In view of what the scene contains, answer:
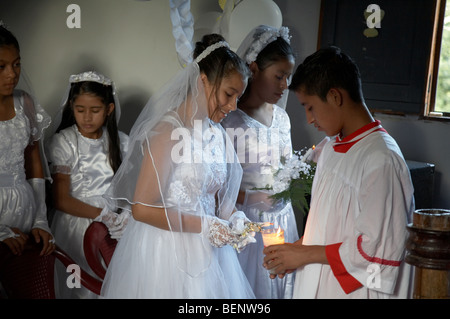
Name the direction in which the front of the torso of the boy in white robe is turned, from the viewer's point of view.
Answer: to the viewer's left

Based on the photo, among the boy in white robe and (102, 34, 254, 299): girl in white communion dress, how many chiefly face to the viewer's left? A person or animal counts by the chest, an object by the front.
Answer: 1

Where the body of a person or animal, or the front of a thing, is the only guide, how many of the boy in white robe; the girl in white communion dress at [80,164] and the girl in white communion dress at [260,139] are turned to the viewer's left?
1

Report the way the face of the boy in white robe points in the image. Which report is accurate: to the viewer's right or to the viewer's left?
to the viewer's left

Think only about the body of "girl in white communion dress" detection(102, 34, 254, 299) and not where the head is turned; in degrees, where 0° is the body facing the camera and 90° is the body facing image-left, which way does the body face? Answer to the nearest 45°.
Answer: approximately 315°

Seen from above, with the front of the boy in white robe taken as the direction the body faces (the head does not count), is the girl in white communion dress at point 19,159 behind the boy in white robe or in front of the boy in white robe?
in front

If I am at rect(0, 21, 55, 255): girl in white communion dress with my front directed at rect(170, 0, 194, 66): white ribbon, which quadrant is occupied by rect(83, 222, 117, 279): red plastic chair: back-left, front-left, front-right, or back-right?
front-right

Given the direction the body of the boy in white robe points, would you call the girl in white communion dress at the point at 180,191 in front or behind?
in front

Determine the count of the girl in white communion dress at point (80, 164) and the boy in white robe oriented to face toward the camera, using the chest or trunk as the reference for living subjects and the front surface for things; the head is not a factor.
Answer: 1
